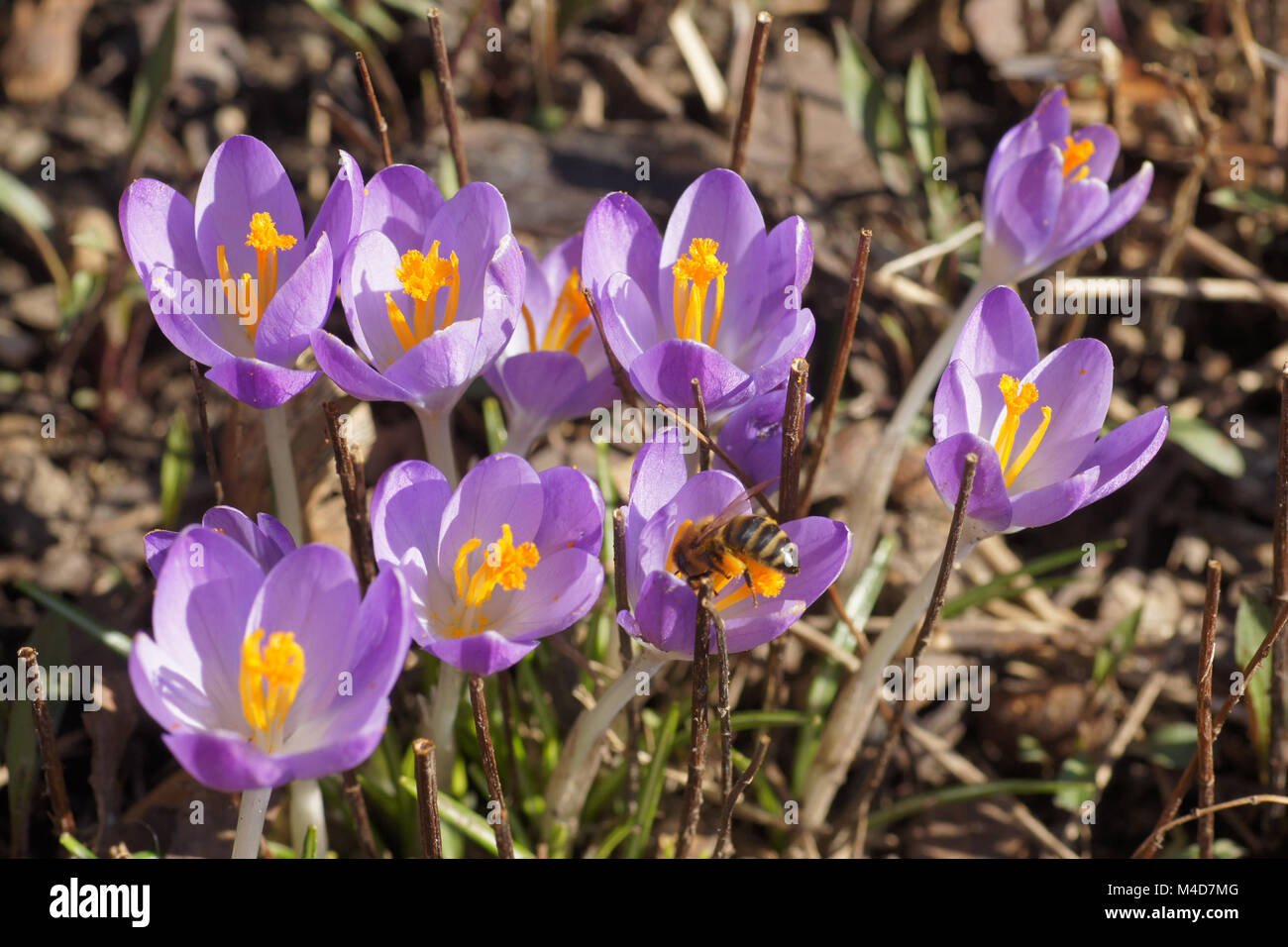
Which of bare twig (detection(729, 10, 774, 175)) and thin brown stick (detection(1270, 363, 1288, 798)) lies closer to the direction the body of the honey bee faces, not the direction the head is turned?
the bare twig

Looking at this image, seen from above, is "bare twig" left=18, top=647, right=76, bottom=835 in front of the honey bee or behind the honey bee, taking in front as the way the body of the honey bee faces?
in front

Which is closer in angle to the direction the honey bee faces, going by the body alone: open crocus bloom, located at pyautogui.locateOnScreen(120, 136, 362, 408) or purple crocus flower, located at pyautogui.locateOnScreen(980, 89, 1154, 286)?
the open crocus bloom

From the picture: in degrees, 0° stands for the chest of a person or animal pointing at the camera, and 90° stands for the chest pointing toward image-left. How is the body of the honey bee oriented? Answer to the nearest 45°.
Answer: approximately 90°
